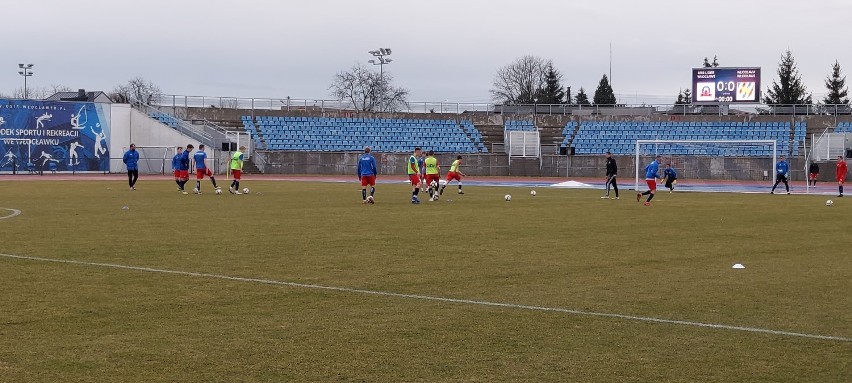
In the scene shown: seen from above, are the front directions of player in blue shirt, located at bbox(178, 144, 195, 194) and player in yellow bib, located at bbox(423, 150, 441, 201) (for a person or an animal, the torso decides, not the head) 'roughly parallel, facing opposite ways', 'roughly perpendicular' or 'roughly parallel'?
roughly perpendicular

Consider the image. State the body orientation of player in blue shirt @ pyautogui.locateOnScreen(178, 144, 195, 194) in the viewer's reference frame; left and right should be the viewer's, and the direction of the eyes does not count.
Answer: facing to the right of the viewer

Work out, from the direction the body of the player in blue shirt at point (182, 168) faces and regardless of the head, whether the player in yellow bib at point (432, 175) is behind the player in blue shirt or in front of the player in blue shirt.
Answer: in front
